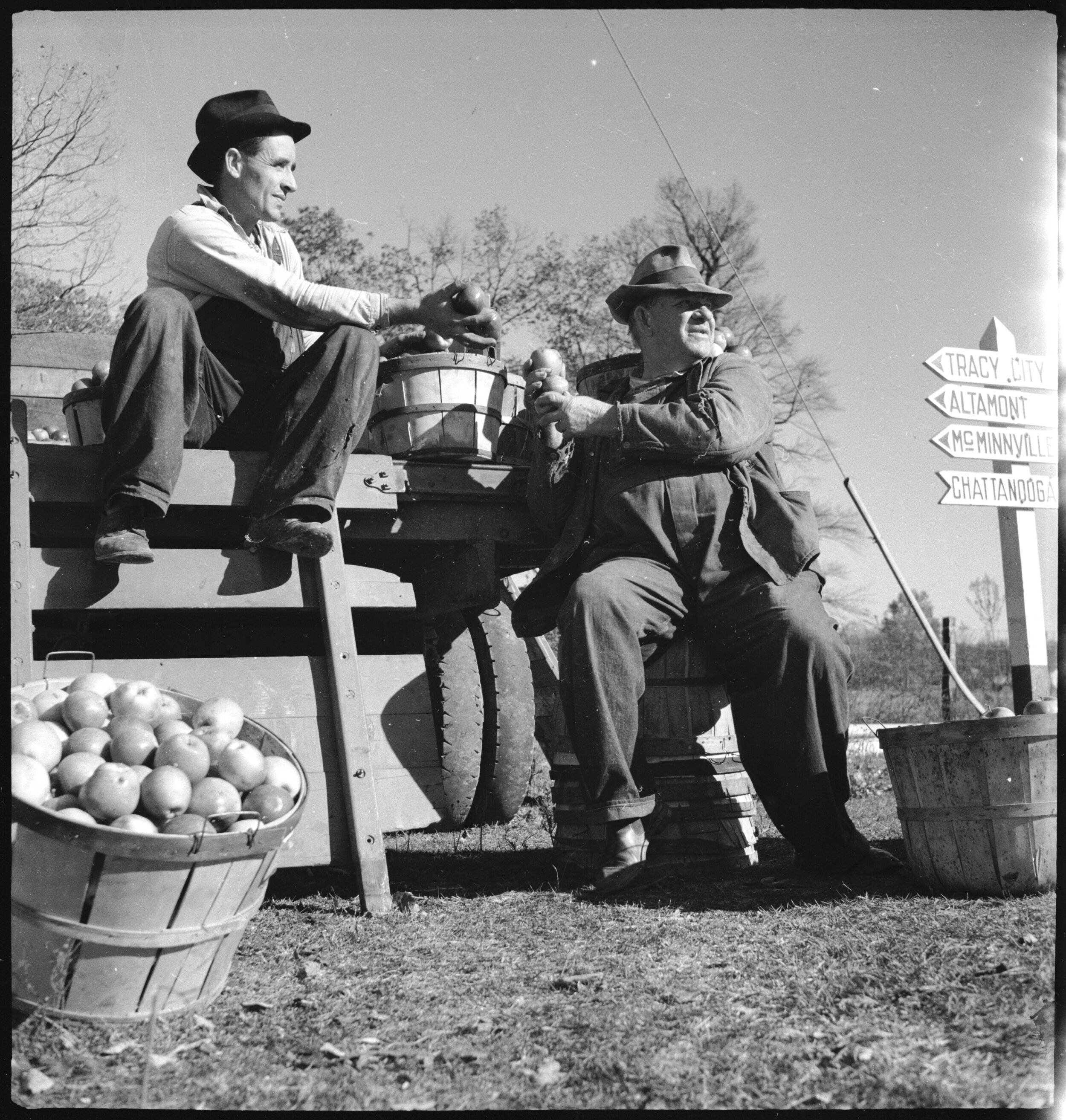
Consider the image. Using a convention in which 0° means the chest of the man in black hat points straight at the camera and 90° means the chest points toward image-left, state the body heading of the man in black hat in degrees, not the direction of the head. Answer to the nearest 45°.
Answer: approximately 315°

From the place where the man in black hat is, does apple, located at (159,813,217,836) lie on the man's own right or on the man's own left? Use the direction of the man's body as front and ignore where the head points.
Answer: on the man's own right

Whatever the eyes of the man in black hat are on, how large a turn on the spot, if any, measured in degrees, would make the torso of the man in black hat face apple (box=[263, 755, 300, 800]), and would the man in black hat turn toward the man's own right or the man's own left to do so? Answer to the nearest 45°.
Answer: approximately 45° to the man's own right

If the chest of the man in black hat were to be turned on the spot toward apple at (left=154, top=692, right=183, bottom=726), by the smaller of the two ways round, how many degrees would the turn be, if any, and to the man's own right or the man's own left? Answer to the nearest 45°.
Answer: approximately 45° to the man's own right

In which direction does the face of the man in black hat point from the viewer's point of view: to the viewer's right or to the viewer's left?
to the viewer's right

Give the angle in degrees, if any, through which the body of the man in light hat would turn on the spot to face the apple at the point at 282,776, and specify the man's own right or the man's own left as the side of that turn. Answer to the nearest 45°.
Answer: approximately 45° to the man's own right

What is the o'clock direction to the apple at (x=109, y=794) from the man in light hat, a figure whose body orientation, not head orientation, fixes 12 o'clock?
The apple is roughly at 1 o'clock from the man in light hat.

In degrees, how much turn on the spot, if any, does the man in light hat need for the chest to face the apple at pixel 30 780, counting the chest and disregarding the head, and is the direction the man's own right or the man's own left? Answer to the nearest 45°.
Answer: approximately 45° to the man's own right

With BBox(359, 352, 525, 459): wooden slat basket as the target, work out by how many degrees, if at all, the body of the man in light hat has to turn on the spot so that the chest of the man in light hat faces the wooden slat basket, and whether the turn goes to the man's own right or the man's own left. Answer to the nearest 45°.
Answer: approximately 90° to the man's own right

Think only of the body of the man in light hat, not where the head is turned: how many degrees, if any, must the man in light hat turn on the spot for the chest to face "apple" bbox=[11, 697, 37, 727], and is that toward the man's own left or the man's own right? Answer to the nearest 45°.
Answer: approximately 45° to the man's own right
